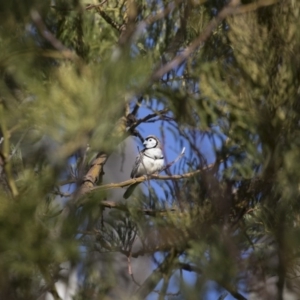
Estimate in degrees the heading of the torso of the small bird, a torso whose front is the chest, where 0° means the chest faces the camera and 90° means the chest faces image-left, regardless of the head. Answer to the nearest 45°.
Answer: approximately 315°

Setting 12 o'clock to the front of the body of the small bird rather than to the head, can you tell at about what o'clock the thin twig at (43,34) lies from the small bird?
The thin twig is roughly at 2 o'clock from the small bird.
